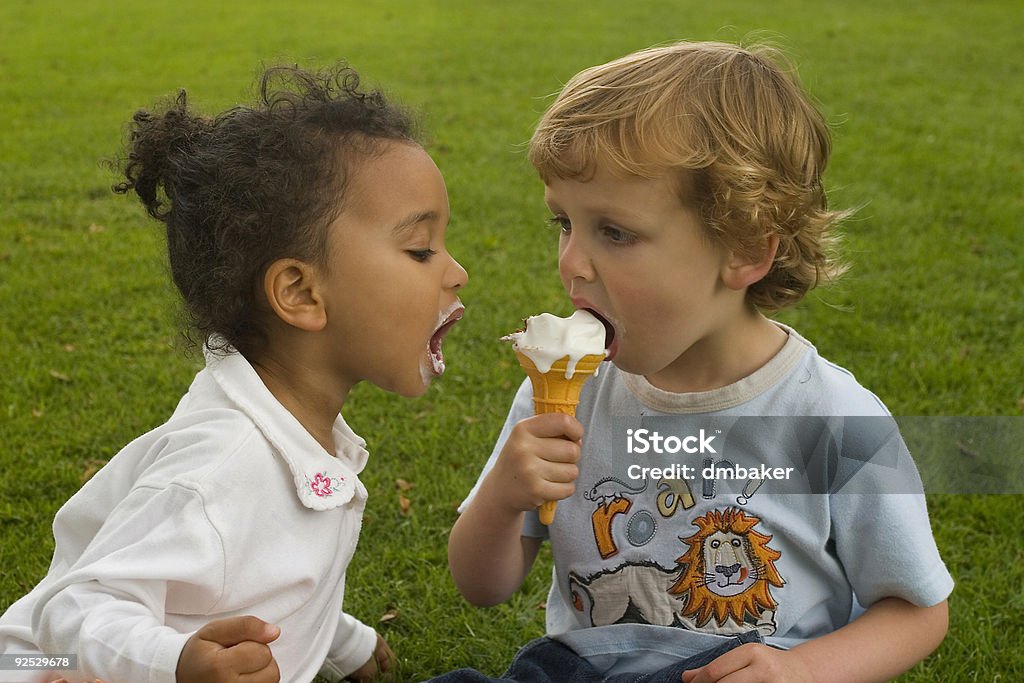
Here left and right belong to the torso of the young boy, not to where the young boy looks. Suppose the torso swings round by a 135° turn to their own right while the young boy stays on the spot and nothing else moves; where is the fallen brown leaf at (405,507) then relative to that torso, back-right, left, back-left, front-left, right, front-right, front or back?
front-left

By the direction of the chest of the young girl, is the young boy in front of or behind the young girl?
in front

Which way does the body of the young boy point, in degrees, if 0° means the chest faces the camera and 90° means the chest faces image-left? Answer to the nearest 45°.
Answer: approximately 45°

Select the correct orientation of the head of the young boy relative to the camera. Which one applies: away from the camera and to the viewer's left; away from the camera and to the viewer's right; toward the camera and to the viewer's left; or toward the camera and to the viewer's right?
toward the camera and to the viewer's left

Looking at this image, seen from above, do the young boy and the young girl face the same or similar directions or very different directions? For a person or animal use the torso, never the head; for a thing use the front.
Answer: very different directions

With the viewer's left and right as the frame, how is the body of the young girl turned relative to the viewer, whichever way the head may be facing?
facing to the right of the viewer

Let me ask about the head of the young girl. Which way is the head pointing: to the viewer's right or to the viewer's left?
to the viewer's right

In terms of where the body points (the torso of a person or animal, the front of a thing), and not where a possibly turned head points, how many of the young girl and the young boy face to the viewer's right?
1
